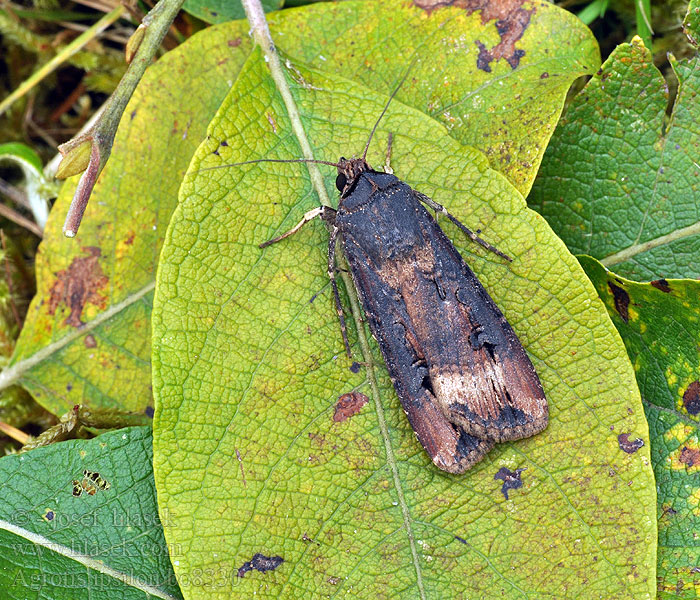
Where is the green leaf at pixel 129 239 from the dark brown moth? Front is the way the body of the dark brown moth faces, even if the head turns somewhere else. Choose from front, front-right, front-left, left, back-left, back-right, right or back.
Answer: front

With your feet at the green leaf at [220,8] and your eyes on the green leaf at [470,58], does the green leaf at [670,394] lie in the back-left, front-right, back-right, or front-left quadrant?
front-right

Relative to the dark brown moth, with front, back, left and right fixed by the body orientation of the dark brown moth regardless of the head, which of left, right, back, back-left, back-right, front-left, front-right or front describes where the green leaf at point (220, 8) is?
front-right

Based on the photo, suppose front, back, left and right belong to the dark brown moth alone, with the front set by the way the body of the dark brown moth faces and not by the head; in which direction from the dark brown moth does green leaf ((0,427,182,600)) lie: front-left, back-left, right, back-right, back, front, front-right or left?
front-left

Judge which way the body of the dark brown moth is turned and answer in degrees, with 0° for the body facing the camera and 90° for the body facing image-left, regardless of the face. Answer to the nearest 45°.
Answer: approximately 135°

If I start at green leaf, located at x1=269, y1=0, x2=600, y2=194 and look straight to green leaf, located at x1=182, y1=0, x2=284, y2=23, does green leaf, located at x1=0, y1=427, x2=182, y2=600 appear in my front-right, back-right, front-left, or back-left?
front-left

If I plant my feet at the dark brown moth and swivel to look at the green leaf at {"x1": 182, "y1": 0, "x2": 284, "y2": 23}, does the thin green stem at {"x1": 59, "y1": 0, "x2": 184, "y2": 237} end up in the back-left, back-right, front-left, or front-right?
front-left
